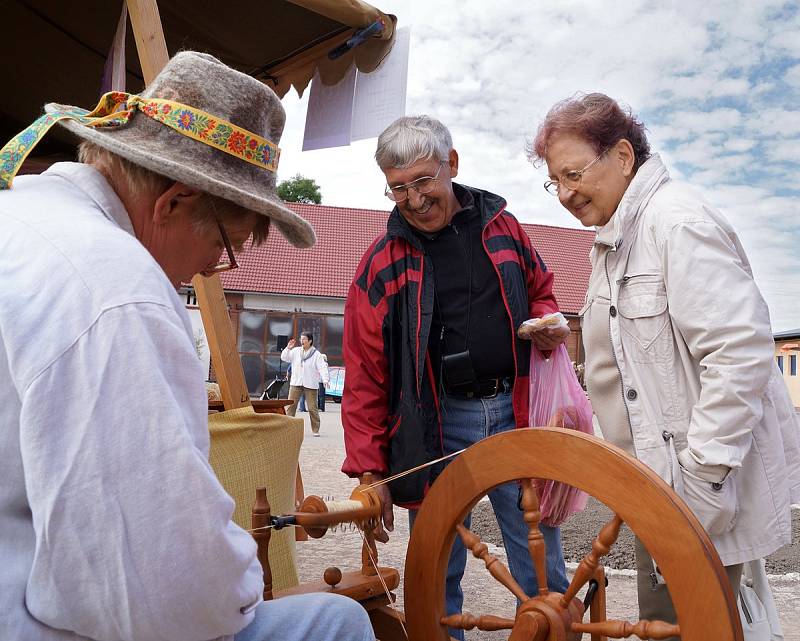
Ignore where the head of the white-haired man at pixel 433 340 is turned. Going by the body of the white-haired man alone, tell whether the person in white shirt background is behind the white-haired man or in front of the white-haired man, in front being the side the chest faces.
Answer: behind

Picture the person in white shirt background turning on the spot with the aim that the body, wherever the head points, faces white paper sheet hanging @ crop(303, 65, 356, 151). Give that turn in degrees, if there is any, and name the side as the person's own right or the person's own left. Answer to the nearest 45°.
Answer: approximately 45° to the person's own left

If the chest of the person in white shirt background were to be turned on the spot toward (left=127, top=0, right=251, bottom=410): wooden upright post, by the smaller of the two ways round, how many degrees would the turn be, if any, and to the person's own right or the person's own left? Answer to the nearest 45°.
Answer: approximately 45° to the person's own left

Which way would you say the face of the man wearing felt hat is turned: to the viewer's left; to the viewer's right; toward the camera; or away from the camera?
to the viewer's right

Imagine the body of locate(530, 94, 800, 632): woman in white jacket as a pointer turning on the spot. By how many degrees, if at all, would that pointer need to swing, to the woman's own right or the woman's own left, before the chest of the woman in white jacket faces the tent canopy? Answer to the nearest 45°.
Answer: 0° — they already face it

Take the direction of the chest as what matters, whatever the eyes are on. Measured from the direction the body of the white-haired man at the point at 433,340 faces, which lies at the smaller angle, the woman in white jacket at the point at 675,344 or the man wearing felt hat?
the man wearing felt hat

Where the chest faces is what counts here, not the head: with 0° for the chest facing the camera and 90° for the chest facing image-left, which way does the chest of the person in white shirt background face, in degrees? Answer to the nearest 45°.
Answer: approximately 45°

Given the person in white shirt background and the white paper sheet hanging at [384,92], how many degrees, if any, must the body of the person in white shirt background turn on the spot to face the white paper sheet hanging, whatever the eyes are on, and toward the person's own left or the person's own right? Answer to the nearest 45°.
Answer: approximately 45° to the person's own left

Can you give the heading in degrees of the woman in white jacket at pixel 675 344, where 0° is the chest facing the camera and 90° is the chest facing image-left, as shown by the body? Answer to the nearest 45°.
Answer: approximately 45°
